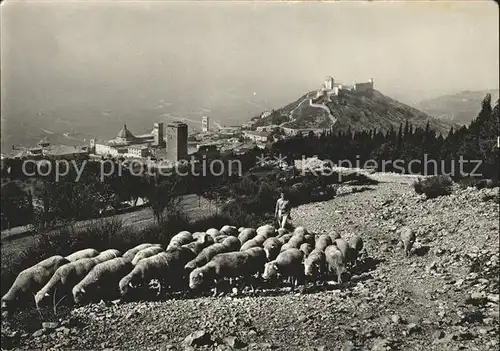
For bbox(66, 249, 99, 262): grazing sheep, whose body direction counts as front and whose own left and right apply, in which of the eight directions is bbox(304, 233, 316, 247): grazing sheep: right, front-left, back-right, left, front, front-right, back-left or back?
back

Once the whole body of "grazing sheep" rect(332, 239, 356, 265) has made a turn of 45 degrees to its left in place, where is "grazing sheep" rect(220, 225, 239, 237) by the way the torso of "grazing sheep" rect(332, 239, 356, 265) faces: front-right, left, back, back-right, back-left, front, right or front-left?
back

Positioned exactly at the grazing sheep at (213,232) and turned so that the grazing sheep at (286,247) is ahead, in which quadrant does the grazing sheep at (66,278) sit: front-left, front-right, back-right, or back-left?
back-right

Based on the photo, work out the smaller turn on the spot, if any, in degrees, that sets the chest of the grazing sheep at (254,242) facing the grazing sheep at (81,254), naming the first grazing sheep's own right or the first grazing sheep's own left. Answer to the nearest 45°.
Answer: approximately 45° to the first grazing sheep's own right

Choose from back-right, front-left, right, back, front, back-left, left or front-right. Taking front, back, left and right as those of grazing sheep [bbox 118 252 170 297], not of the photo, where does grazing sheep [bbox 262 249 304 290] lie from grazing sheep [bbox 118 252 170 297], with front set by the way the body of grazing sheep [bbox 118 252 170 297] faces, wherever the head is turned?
back-left

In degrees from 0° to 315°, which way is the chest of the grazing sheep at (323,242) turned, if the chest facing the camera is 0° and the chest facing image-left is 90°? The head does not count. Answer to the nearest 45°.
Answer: approximately 45°

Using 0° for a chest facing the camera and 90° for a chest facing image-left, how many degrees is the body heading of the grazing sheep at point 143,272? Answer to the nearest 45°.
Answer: approximately 45°
